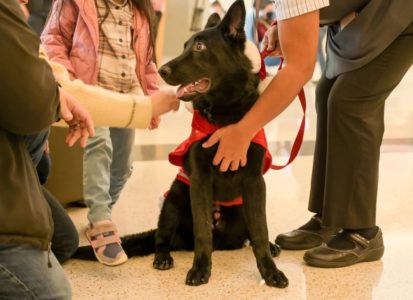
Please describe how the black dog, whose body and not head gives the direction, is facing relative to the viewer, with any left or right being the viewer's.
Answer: facing the viewer

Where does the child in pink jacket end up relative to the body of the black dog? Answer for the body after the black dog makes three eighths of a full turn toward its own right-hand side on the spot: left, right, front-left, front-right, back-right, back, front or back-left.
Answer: front
